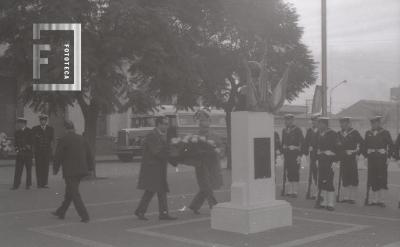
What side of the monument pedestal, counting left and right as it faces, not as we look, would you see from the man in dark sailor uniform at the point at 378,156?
left

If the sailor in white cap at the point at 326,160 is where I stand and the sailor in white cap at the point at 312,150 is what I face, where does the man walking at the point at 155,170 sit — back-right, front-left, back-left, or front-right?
back-left

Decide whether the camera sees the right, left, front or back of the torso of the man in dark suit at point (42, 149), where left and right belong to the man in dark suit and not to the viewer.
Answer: front

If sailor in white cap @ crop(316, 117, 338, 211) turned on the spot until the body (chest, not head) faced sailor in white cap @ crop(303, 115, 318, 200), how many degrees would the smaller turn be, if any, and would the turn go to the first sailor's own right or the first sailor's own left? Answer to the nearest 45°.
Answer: approximately 135° to the first sailor's own right

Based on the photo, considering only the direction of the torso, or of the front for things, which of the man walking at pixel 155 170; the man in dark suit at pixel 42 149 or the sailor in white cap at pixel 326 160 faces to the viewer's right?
the man walking

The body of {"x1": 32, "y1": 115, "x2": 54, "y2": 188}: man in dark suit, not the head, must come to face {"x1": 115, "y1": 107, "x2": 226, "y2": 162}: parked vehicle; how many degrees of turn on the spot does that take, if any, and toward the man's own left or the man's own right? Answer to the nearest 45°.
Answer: approximately 180°

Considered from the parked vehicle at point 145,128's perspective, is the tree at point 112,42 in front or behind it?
in front

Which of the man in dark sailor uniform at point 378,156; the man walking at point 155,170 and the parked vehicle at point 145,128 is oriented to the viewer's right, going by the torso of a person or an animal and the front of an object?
the man walking

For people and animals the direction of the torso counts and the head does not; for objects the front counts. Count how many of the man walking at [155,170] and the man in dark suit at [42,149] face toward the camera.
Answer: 1

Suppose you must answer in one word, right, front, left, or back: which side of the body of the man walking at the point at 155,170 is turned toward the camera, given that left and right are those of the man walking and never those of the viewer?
right

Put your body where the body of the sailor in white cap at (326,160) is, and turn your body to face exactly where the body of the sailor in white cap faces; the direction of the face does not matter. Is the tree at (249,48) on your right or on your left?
on your right

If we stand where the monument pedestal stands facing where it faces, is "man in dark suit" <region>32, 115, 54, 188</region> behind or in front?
behind

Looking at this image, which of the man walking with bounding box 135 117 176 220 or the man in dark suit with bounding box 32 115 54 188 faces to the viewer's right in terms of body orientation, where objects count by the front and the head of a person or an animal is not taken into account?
the man walking

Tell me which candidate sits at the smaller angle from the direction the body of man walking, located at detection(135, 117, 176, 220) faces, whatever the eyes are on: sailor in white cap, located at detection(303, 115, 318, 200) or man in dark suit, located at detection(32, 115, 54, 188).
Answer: the sailor in white cap

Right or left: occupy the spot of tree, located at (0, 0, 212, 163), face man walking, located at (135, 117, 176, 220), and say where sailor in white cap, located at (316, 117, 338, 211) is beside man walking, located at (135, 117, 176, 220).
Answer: left

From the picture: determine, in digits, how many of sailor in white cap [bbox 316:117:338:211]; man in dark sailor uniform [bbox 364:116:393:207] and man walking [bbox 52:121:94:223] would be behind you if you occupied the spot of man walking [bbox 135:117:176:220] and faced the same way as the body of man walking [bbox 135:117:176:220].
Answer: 1

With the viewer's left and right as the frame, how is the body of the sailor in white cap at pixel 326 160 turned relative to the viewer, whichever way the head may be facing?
facing the viewer and to the left of the viewer
